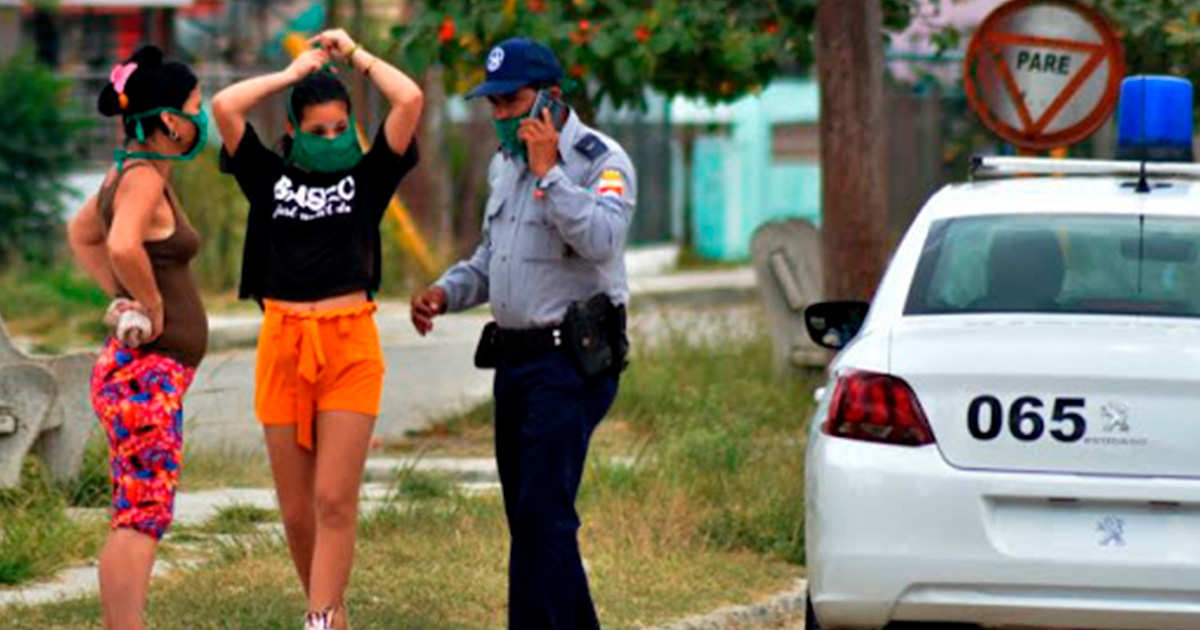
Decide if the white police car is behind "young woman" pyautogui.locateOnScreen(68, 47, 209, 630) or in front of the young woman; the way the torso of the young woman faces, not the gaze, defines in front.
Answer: in front

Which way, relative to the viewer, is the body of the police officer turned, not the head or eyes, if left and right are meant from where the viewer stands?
facing the viewer and to the left of the viewer

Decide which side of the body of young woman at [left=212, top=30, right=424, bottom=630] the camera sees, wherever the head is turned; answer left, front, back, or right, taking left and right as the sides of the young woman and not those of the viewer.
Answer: front

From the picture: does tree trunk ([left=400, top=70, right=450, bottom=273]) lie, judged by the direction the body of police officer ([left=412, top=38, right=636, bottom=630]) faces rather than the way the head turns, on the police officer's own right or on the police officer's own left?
on the police officer's own right

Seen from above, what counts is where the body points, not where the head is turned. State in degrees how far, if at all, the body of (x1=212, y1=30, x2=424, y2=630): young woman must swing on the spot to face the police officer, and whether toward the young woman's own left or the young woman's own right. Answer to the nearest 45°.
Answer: approximately 90° to the young woman's own left

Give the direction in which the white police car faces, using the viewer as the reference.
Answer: facing away from the viewer

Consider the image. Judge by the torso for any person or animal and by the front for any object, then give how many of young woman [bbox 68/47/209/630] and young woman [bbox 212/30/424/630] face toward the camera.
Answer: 1

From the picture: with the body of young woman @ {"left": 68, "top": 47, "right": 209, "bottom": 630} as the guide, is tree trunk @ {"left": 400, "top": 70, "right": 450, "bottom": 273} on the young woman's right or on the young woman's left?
on the young woman's left

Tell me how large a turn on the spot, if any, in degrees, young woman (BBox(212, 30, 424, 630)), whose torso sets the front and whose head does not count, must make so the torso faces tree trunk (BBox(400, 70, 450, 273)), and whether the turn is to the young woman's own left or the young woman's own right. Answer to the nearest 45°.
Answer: approximately 180°

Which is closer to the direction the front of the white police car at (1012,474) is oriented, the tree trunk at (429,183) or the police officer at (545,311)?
the tree trunk

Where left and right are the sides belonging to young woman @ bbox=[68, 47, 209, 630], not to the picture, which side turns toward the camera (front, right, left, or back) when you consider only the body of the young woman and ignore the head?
right
